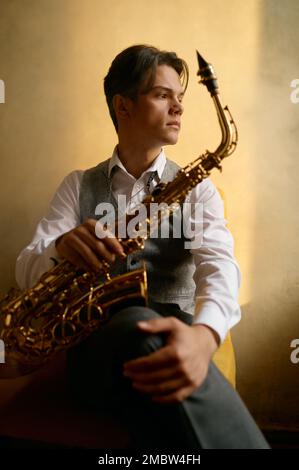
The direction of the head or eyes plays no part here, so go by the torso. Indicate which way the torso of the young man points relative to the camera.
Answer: toward the camera
